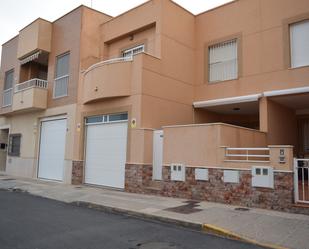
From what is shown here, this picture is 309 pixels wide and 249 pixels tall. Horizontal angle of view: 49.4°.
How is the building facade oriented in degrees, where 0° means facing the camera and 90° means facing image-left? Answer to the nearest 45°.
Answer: approximately 45°

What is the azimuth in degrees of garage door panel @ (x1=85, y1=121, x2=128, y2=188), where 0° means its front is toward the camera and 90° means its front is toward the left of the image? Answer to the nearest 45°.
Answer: approximately 45°
